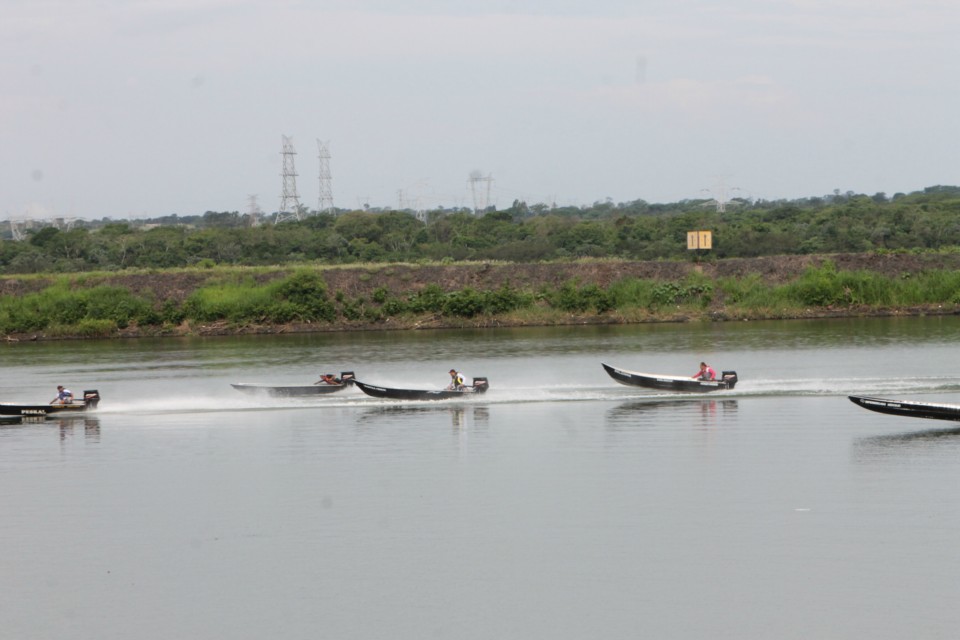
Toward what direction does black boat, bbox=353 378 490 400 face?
to the viewer's left

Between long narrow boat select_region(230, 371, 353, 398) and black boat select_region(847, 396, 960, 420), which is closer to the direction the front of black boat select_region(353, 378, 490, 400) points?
the long narrow boat

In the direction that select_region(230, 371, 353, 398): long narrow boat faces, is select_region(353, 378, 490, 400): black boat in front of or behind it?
behind

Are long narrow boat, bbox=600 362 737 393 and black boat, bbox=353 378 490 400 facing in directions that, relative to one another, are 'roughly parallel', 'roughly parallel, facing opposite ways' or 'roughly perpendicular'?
roughly parallel

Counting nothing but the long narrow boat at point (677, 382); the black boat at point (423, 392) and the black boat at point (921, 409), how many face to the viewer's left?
3

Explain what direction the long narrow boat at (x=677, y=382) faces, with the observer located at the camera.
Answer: facing to the left of the viewer

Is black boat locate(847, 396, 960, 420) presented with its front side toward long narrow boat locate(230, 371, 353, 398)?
yes

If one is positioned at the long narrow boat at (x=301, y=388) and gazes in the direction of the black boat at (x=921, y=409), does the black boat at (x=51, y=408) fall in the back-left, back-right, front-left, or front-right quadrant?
back-right

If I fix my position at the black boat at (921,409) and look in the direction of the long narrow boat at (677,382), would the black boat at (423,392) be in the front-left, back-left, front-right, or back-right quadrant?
front-left

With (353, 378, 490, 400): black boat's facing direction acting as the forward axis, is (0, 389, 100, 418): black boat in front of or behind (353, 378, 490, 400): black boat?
in front

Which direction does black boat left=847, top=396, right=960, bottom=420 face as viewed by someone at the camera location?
facing to the left of the viewer

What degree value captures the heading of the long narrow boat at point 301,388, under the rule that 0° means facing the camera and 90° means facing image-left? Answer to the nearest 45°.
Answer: approximately 90°

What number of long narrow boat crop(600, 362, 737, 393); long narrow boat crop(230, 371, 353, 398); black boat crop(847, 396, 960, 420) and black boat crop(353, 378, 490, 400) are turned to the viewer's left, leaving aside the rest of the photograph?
4

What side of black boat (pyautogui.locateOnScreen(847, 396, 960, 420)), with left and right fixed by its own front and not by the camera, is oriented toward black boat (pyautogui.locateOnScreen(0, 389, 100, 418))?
front

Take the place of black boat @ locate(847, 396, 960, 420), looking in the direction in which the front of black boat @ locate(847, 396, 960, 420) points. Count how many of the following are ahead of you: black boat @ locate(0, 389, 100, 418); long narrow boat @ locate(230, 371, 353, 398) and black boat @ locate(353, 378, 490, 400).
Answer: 3

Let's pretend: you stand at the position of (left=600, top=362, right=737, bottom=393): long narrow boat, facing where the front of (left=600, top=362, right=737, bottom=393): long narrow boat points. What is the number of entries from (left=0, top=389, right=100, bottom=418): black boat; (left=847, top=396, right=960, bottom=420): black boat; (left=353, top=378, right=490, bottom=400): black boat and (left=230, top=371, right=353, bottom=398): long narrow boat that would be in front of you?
3
